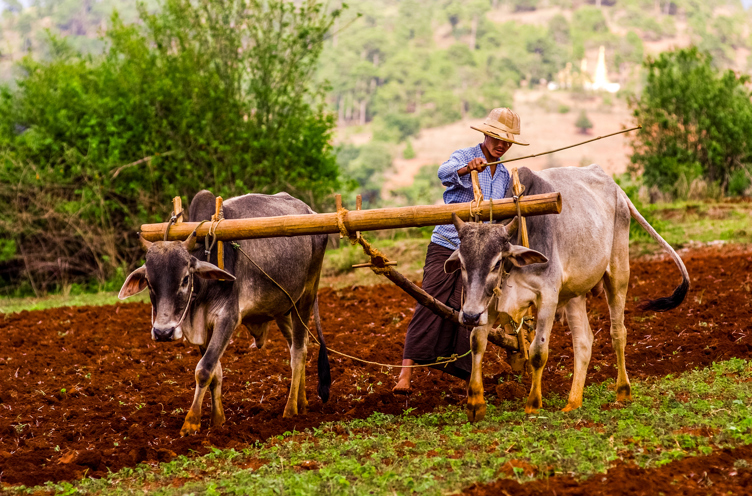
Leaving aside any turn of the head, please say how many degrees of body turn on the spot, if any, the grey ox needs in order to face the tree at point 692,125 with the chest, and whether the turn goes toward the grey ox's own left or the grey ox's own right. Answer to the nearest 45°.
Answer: approximately 180°

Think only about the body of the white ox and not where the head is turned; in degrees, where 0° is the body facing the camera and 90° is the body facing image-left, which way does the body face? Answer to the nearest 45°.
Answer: approximately 45°

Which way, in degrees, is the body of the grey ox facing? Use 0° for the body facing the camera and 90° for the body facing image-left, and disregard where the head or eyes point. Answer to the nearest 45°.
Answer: approximately 45°

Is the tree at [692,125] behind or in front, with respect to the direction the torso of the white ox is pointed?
behind
